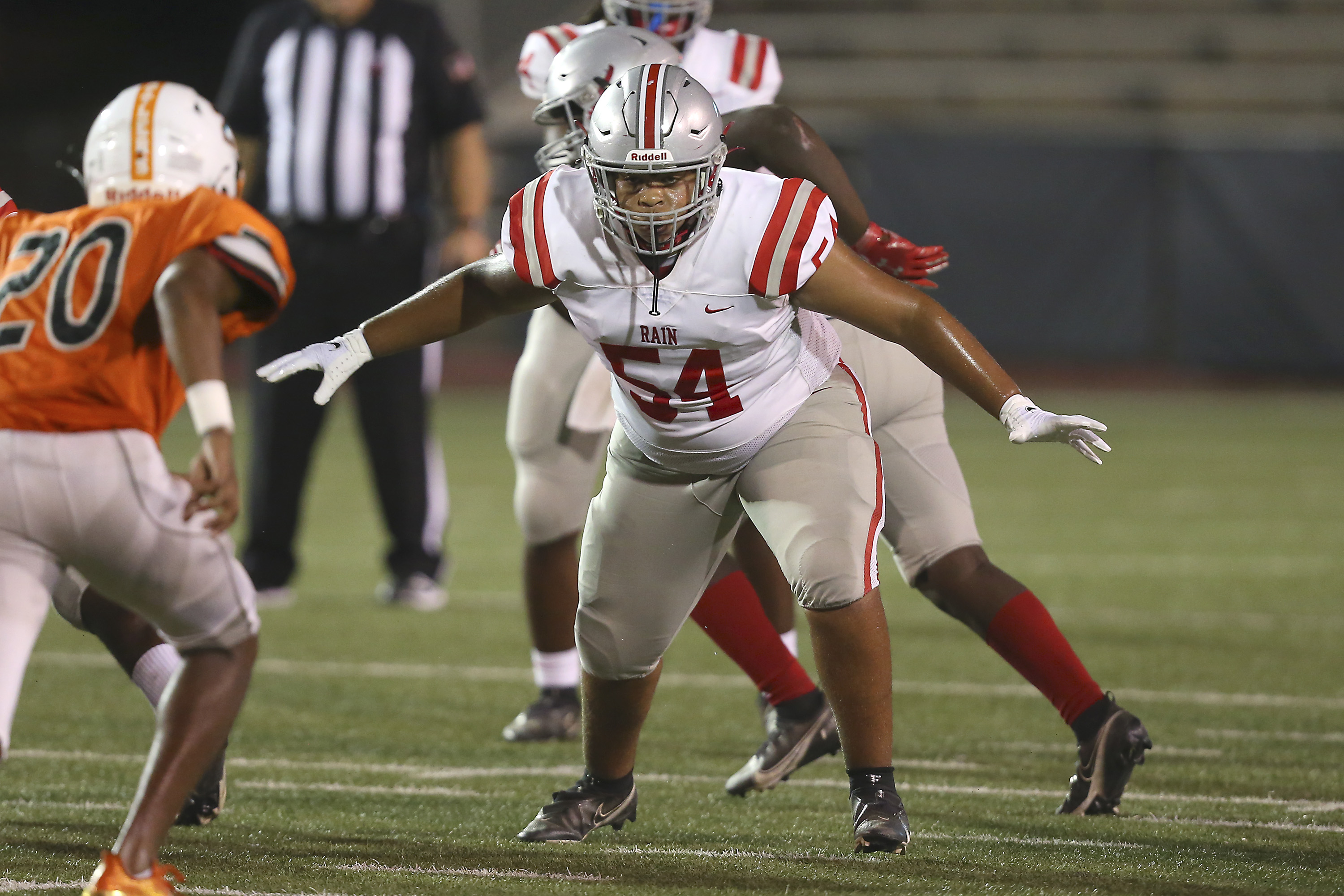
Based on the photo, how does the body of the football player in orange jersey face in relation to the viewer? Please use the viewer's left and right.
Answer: facing away from the viewer and to the right of the viewer

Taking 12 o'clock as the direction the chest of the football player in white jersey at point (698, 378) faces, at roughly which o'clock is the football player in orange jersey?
The football player in orange jersey is roughly at 2 o'clock from the football player in white jersey.

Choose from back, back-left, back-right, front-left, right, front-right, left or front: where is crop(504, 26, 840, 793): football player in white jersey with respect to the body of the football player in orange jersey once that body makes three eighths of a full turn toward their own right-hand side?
back-left

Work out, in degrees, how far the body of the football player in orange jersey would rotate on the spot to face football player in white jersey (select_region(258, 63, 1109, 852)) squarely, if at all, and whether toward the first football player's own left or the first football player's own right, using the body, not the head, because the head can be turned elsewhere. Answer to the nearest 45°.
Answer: approximately 45° to the first football player's own right

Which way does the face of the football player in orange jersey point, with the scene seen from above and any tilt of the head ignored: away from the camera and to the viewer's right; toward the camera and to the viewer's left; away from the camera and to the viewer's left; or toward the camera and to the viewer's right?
away from the camera and to the viewer's right

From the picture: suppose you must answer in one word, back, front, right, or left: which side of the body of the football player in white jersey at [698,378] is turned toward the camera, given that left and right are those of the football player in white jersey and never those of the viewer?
front

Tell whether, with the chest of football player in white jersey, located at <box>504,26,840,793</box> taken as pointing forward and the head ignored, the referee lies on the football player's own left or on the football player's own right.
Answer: on the football player's own right
